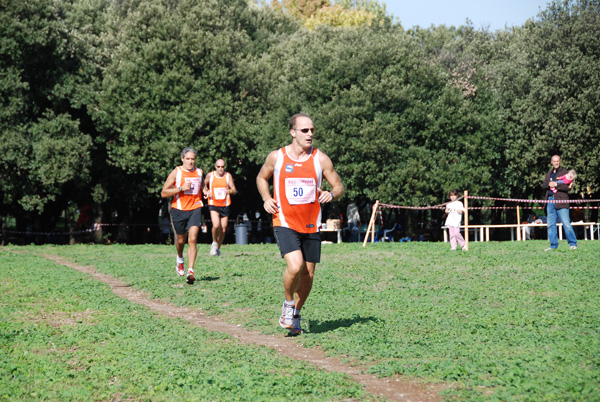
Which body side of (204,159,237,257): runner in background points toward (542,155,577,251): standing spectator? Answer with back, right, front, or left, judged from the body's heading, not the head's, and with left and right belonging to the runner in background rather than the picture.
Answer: left

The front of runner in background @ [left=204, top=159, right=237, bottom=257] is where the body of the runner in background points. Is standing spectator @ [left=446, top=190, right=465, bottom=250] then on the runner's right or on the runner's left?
on the runner's left

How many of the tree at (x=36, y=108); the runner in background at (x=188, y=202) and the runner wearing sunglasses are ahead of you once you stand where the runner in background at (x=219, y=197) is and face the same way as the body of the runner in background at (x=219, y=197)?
2

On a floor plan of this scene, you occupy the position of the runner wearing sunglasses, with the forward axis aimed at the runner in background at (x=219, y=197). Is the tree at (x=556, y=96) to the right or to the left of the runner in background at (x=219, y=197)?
right
